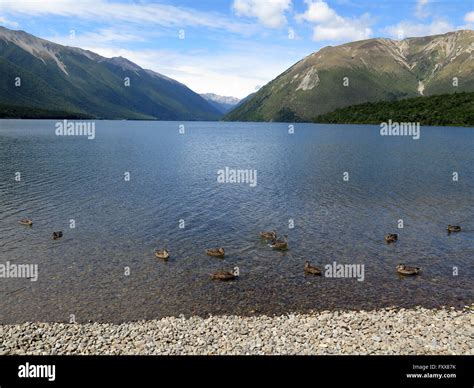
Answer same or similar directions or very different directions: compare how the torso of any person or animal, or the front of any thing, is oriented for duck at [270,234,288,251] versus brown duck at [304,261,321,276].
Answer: very different directions
